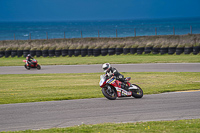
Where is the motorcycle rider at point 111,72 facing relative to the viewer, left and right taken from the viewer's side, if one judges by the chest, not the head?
facing to the left of the viewer
